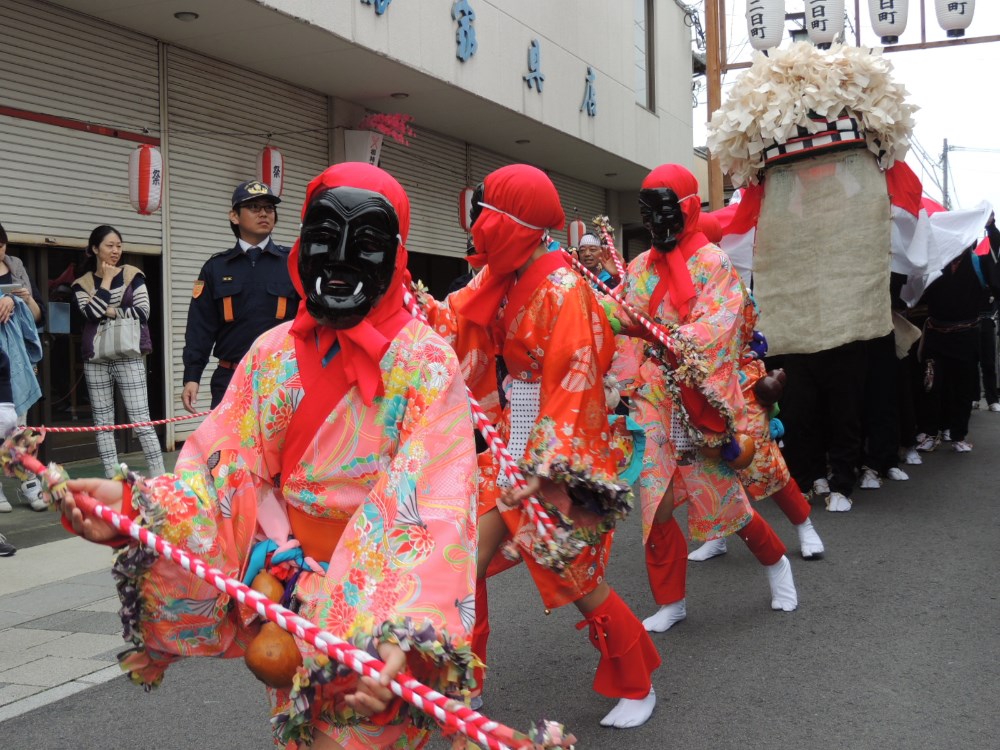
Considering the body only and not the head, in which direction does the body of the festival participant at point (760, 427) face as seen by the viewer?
to the viewer's left

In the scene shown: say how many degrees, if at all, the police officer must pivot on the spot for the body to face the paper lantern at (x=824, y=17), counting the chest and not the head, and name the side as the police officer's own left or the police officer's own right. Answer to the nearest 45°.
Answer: approximately 90° to the police officer's own left

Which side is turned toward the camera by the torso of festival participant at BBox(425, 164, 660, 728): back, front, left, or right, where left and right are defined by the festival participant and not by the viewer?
left

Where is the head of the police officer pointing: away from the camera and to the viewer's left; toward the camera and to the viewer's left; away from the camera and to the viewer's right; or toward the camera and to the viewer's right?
toward the camera and to the viewer's right

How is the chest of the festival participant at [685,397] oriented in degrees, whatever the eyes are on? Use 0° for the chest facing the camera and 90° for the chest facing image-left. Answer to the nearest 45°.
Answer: approximately 45°

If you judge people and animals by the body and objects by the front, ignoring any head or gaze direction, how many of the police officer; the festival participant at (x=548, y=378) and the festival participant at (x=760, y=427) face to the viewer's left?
2

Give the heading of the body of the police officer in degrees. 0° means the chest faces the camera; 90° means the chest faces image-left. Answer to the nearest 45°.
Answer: approximately 315°

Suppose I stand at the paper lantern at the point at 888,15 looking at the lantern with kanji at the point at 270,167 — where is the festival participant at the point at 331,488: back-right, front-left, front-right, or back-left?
front-left

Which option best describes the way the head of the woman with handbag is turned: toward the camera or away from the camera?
toward the camera
